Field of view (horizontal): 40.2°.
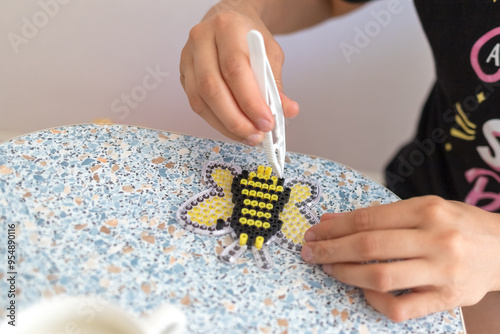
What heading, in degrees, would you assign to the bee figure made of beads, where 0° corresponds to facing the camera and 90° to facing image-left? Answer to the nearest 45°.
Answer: approximately 0°
